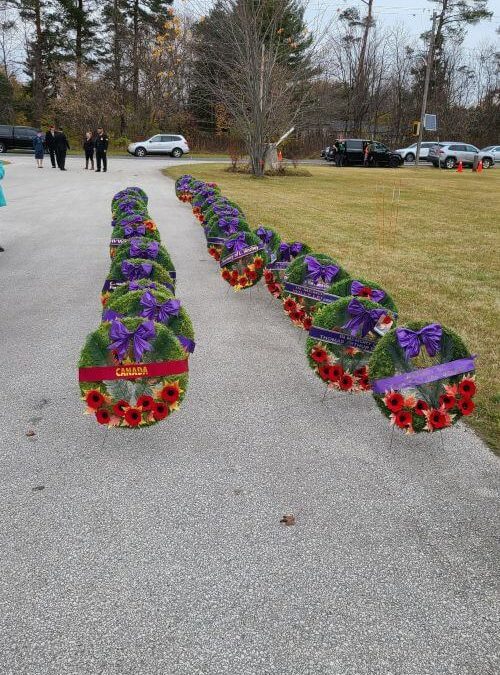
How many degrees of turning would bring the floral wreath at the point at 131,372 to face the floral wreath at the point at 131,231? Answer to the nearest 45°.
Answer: approximately 180°

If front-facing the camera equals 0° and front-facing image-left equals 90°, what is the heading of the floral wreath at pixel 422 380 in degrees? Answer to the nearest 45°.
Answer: approximately 0°

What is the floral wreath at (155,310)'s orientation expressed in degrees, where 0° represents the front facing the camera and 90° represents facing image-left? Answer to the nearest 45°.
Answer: approximately 0°

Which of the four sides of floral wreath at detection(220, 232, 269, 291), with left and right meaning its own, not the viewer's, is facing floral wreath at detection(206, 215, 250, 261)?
back

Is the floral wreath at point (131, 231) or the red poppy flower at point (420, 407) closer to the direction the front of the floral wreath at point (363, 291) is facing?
the red poppy flower

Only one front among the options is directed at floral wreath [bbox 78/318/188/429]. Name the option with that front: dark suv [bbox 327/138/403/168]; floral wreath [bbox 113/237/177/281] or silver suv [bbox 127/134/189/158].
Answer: floral wreath [bbox 113/237/177/281]

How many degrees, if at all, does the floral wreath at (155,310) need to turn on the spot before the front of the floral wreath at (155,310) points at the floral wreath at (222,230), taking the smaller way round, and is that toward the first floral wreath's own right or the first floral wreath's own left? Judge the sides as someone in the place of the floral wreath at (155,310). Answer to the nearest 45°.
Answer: approximately 180°

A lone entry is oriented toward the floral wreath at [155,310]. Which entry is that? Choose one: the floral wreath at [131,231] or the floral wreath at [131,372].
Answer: the floral wreath at [131,231]
